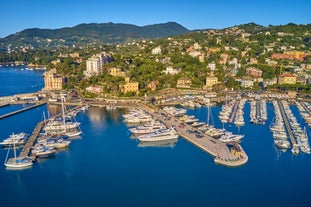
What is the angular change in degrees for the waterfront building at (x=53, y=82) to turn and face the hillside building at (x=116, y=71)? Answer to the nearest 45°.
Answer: approximately 90° to its left

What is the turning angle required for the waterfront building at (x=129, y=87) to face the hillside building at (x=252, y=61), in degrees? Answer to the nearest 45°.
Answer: approximately 135° to its left

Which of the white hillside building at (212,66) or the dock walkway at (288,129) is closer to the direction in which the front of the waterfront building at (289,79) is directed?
the dock walkway

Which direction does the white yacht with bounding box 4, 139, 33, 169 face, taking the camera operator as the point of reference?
facing to the left of the viewer

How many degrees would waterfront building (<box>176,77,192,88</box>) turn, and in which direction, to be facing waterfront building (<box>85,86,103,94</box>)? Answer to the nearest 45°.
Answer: approximately 90° to its right

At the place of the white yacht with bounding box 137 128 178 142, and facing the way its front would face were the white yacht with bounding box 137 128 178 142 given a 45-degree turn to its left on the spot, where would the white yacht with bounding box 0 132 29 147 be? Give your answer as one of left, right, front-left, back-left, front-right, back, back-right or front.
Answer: front-right

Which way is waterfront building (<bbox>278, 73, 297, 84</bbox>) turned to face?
toward the camera

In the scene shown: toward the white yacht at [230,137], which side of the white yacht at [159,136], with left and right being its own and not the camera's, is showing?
back

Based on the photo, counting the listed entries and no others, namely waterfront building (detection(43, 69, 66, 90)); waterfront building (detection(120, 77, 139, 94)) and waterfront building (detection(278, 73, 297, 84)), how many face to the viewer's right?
0

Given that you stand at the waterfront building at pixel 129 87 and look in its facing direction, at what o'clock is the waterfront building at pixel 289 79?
the waterfront building at pixel 289 79 is roughly at 9 o'clock from the waterfront building at pixel 129 87.

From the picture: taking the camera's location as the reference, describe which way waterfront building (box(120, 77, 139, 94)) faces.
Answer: facing the viewer

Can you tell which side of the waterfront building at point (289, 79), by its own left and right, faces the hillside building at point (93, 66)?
right

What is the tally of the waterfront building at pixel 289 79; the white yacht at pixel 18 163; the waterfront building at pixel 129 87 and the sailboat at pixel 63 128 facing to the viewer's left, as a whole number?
1

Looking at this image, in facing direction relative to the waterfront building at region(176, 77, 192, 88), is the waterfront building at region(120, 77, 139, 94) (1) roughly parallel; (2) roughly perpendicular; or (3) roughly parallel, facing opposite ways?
roughly parallel

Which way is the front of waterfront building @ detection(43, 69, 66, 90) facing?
toward the camera

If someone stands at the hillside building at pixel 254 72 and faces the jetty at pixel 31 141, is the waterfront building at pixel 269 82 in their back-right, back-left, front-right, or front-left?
front-left

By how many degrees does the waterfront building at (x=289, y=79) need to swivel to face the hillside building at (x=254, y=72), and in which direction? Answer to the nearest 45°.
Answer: approximately 135° to its right

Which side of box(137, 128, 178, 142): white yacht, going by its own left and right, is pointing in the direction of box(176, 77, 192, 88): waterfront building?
right

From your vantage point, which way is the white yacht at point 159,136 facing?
to the viewer's left

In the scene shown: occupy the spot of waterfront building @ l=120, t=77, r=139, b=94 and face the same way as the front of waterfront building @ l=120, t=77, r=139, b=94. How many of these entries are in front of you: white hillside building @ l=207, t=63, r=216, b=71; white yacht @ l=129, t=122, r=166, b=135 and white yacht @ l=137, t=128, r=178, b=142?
2
